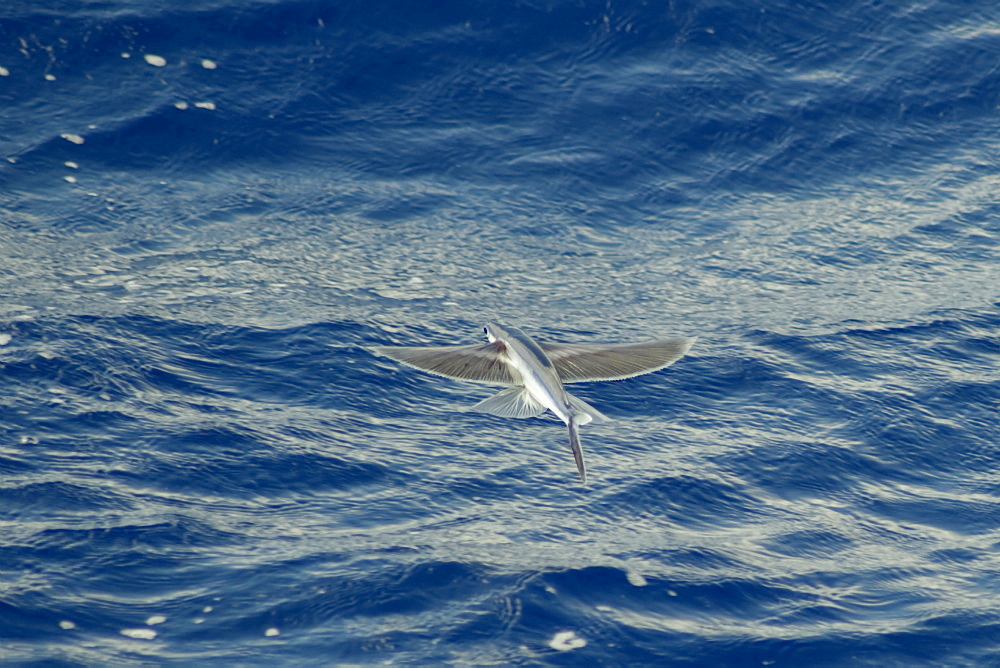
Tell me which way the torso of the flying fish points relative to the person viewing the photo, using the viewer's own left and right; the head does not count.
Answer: facing away from the viewer and to the left of the viewer
